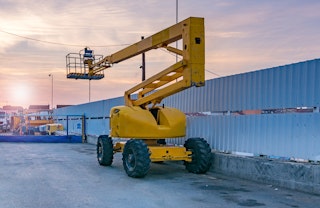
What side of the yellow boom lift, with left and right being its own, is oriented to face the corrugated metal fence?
right

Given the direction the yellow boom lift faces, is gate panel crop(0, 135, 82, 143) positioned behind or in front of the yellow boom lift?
in front
